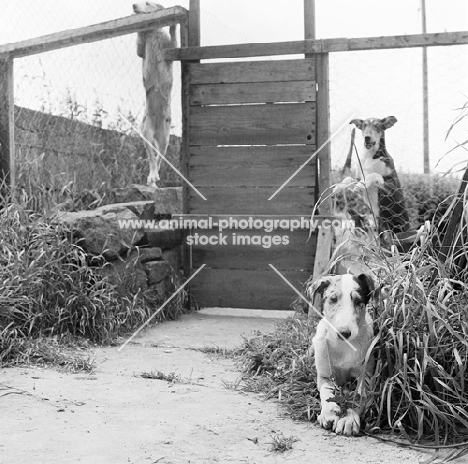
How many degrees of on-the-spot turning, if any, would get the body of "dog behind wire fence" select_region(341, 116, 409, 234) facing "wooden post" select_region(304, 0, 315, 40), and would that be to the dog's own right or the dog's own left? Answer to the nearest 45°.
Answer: approximately 90° to the dog's own right

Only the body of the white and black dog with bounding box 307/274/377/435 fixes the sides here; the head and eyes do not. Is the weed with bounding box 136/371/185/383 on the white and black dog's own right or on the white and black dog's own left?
on the white and black dog's own right

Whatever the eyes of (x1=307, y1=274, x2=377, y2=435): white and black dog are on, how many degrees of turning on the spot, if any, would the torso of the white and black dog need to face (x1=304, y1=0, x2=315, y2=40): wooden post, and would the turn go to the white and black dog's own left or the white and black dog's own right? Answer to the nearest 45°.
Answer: approximately 180°

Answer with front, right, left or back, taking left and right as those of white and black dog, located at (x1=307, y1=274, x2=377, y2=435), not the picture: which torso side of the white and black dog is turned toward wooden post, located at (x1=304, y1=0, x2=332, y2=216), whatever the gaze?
back

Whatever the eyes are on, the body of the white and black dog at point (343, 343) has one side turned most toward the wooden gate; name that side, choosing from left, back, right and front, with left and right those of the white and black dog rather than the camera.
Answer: back

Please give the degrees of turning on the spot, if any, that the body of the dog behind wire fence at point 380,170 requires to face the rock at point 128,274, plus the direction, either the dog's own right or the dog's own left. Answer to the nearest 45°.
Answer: approximately 45° to the dog's own right

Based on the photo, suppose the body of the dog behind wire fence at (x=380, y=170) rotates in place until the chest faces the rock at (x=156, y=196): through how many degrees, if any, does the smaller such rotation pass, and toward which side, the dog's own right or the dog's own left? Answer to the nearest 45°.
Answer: approximately 90° to the dog's own right

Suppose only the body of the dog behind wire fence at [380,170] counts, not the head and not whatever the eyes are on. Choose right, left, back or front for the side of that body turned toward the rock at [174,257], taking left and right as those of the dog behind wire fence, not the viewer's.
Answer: right

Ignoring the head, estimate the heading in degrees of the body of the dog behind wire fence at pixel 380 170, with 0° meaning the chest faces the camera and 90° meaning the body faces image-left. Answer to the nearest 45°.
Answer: approximately 45°

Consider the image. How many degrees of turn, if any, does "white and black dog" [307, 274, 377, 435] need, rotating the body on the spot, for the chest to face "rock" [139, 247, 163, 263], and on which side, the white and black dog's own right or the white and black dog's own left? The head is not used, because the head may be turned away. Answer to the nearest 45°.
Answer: approximately 135° to the white and black dog's own right

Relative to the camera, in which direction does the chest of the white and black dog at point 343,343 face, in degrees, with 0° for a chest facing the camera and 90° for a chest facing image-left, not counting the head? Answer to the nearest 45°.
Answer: approximately 0°

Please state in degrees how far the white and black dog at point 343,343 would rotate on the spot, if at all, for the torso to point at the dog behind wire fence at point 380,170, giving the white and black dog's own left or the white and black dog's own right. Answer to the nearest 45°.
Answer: approximately 180°

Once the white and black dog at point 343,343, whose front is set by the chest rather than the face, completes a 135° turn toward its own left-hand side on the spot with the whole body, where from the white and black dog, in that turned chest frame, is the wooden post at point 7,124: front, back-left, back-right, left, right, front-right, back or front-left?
left
